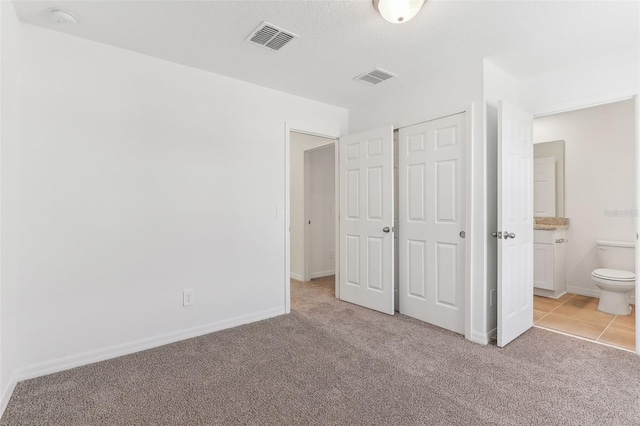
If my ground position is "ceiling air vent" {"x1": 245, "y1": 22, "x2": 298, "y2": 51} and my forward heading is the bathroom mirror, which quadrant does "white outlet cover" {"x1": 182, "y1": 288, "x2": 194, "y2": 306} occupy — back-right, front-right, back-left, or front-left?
back-left

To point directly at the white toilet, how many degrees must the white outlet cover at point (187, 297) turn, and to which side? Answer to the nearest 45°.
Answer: approximately 45° to its left

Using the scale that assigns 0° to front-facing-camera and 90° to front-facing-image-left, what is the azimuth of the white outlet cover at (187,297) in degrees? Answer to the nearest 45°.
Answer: approximately 315°

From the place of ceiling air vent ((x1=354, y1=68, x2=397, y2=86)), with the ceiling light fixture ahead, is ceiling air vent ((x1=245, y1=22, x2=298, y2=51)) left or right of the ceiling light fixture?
right
